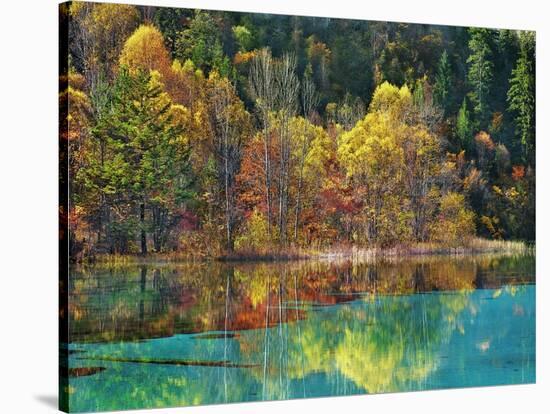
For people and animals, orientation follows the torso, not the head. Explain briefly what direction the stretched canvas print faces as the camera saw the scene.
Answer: facing the viewer and to the right of the viewer
